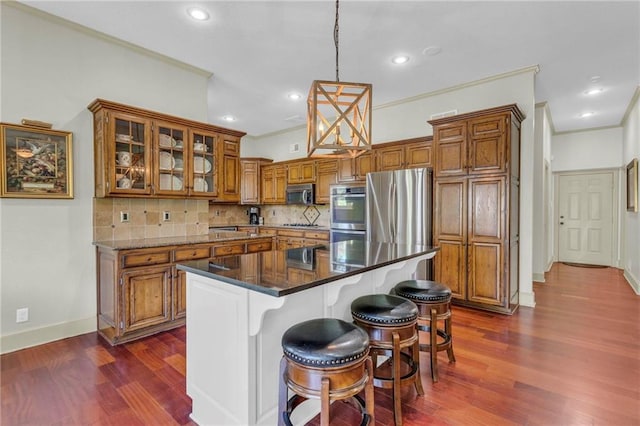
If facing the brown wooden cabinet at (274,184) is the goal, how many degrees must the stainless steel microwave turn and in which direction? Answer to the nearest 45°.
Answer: approximately 90° to its right

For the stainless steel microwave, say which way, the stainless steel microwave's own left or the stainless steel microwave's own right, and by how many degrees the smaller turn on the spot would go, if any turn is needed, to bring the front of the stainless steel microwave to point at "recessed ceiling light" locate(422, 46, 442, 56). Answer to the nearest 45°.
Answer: approximately 90° to the stainless steel microwave's own left

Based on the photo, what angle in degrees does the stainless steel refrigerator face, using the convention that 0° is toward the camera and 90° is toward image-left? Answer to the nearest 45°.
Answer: approximately 45°

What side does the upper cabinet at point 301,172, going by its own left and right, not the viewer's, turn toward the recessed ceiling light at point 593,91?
left

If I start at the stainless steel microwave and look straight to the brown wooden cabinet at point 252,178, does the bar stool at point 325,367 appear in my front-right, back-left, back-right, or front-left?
back-left

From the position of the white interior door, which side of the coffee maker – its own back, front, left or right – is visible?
left

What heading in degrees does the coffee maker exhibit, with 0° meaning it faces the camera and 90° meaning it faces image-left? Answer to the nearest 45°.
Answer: approximately 0°

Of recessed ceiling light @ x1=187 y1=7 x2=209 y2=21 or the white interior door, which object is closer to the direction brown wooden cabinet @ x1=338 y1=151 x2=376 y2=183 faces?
the recessed ceiling light

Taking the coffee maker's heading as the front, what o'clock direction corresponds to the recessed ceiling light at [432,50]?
The recessed ceiling light is roughly at 11 o'clock from the coffee maker.
